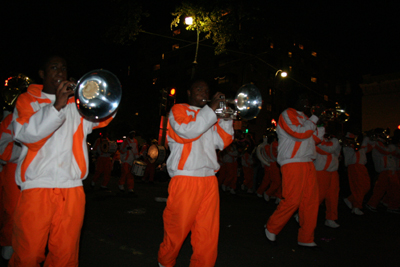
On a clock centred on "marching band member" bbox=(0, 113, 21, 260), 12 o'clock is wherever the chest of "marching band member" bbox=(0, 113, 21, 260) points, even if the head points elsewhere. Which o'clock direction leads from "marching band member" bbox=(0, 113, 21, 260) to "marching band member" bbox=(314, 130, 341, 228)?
"marching band member" bbox=(314, 130, 341, 228) is roughly at 11 o'clock from "marching band member" bbox=(0, 113, 21, 260).

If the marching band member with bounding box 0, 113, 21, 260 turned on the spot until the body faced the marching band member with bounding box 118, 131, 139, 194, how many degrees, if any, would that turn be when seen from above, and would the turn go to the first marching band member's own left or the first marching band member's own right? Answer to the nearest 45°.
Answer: approximately 90° to the first marching band member's own left

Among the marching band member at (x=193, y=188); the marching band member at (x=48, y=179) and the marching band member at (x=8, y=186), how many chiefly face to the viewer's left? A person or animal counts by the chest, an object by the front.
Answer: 0

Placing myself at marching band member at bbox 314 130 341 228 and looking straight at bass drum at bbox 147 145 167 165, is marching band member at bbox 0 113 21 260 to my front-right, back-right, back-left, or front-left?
front-left

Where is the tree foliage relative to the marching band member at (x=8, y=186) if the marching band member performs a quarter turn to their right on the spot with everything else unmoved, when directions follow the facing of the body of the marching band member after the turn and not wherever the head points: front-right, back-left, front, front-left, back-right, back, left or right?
back

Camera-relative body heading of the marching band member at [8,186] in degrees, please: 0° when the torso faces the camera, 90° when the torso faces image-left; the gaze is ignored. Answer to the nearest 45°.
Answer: approximately 315°

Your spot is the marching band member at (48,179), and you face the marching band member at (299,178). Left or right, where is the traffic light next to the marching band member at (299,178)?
left

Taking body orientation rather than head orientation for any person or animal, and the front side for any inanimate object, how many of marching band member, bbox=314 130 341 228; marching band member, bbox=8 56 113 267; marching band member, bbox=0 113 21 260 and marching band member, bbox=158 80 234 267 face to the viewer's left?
0

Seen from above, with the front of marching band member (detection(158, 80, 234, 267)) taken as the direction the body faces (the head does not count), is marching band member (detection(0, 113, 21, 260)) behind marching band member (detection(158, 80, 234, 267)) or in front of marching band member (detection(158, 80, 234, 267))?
behind

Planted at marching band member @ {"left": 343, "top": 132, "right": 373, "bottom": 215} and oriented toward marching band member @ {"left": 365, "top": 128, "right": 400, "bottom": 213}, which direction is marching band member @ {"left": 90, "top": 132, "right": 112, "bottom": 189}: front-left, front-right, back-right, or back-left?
back-left

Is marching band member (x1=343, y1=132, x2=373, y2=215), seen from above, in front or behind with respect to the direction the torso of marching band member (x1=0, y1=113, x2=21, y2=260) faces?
in front

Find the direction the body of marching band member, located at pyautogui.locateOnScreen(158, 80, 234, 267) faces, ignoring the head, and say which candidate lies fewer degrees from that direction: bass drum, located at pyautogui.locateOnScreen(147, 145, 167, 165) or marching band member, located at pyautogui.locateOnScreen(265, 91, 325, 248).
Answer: the marching band member

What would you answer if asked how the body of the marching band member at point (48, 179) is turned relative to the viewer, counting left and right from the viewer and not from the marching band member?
facing the viewer and to the right of the viewer

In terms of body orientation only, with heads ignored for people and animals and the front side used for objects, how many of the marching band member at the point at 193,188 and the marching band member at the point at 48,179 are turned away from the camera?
0

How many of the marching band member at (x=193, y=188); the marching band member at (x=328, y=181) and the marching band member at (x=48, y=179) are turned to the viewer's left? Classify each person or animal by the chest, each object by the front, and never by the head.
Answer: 0

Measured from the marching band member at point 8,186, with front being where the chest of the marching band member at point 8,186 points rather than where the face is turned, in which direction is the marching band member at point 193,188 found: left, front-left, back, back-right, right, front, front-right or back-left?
front
